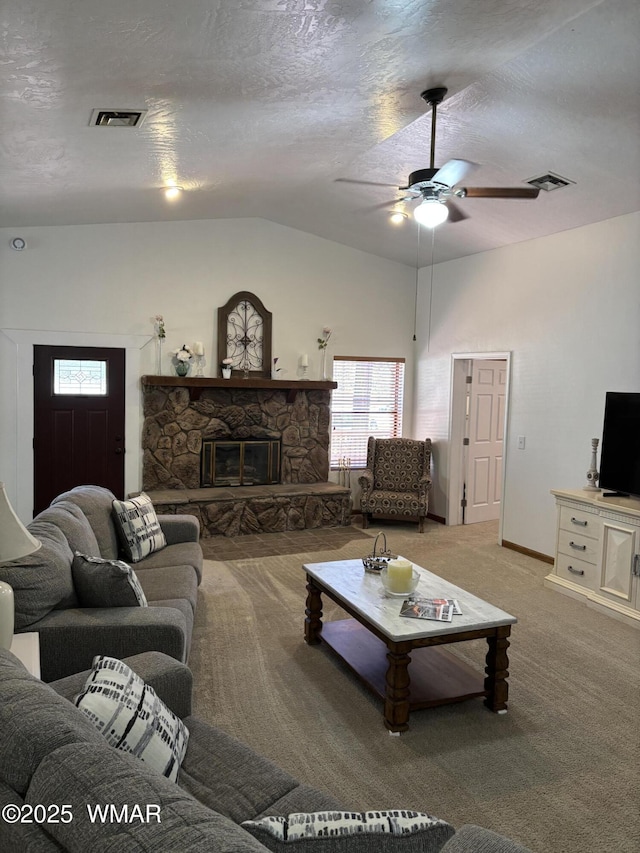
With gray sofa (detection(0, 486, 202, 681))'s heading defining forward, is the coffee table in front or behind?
in front

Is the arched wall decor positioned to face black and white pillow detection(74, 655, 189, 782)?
yes

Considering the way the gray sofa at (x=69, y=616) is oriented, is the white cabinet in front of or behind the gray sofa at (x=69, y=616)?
in front

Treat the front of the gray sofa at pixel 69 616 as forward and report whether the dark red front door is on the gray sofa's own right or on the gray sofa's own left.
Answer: on the gray sofa's own left

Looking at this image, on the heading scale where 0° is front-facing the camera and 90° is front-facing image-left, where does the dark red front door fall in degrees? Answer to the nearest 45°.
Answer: approximately 0°

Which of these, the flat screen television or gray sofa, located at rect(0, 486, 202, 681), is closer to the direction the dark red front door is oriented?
the gray sofa

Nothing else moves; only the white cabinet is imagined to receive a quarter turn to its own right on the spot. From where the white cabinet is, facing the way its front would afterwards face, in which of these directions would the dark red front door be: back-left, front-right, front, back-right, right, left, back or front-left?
front-left

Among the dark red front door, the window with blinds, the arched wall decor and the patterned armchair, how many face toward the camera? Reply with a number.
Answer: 4

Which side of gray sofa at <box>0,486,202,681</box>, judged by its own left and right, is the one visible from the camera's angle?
right

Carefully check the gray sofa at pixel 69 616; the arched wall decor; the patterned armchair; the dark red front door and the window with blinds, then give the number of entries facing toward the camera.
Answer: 4

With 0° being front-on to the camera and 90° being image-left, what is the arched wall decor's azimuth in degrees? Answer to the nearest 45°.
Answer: approximately 0°

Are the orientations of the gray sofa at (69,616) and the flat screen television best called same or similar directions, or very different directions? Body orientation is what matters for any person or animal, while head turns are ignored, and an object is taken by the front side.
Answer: very different directions

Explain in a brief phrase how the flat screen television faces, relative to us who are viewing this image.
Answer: facing the viewer and to the left of the viewer

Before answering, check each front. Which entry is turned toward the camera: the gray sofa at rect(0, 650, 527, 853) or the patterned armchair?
the patterned armchair

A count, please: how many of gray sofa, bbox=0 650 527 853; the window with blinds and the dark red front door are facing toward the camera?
2

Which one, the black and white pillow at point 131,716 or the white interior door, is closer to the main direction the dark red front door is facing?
the black and white pillow

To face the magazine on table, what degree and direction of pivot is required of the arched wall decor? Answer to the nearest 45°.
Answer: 0° — it already faces it

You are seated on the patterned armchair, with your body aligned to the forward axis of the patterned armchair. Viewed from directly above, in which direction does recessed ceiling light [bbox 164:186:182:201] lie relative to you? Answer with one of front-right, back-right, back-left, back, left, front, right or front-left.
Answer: front-right

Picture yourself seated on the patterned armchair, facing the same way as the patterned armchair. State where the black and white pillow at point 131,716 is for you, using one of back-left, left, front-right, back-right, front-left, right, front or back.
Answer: front

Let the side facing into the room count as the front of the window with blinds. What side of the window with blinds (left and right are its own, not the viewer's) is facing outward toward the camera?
front

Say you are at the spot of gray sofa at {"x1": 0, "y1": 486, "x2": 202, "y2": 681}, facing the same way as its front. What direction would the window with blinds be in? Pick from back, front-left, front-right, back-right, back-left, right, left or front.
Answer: front-left
